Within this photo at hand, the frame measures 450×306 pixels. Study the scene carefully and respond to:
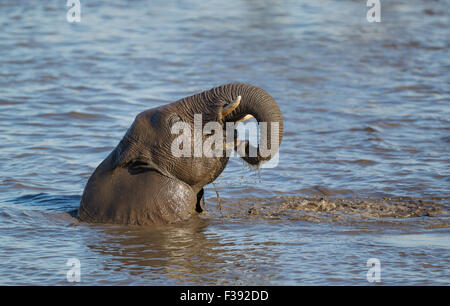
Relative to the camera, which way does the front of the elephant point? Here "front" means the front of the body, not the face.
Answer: to the viewer's right
